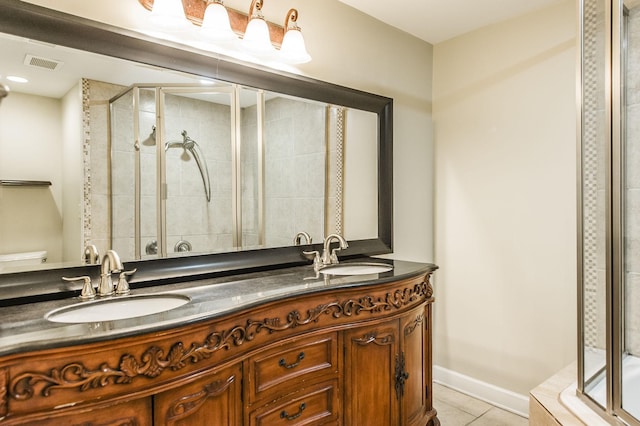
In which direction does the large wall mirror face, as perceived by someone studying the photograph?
facing the viewer and to the right of the viewer

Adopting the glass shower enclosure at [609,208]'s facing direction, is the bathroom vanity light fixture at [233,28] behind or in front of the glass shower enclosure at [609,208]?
in front

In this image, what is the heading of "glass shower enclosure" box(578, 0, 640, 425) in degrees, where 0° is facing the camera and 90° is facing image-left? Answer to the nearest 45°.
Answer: approximately 45°
